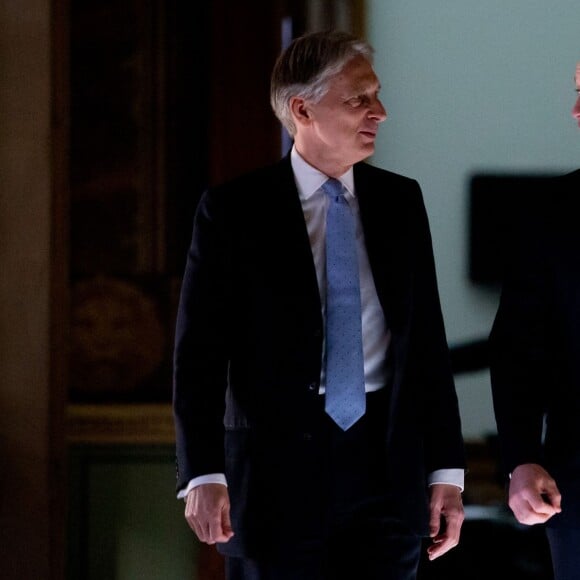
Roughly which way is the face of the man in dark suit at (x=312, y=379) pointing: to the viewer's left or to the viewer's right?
to the viewer's right
